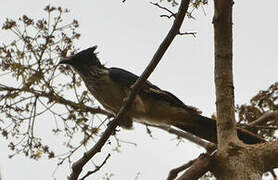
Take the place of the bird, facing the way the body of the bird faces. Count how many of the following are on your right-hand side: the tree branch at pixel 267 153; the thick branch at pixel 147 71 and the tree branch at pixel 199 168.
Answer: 0

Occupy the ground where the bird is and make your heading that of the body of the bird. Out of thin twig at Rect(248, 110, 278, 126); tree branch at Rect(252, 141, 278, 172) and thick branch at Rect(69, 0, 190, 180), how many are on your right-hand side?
0

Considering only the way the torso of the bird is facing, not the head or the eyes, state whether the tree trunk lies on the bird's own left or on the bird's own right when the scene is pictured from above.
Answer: on the bird's own left

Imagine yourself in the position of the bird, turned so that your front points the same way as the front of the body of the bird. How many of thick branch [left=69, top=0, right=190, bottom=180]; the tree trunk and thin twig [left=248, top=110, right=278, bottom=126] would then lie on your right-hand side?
0

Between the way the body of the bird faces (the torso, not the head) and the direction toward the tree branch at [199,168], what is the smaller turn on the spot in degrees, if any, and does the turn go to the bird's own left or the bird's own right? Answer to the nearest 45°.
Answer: approximately 135° to the bird's own left

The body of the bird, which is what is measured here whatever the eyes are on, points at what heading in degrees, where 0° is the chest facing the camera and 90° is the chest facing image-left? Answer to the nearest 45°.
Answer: approximately 90°
